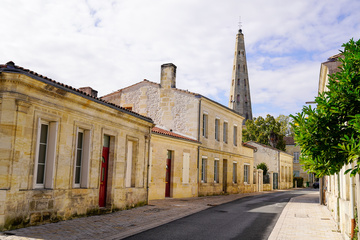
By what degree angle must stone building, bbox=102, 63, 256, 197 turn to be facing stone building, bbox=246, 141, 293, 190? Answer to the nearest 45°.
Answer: approximately 90° to its left

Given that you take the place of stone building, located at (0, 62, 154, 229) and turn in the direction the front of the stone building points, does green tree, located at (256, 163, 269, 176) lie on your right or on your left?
on your left

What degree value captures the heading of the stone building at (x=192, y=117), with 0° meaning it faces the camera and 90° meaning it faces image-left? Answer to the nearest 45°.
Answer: approximately 315°

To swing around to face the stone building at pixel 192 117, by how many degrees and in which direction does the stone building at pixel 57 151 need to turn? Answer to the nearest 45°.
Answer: approximately 90° to its left

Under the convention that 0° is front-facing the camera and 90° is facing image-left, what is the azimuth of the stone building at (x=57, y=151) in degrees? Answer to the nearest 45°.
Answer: approximately 315°

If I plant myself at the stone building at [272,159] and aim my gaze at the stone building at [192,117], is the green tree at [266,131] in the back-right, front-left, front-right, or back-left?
back-right

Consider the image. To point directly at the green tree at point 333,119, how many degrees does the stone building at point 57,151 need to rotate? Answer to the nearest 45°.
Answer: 0° — it already faces it

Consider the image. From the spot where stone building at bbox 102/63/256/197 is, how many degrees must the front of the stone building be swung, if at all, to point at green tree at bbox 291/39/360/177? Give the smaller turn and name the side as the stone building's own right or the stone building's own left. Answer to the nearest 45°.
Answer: approximately 45° to the stone building's own right

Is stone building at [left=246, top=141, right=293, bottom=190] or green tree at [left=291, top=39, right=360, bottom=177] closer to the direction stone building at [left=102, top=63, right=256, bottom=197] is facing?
the green tree
